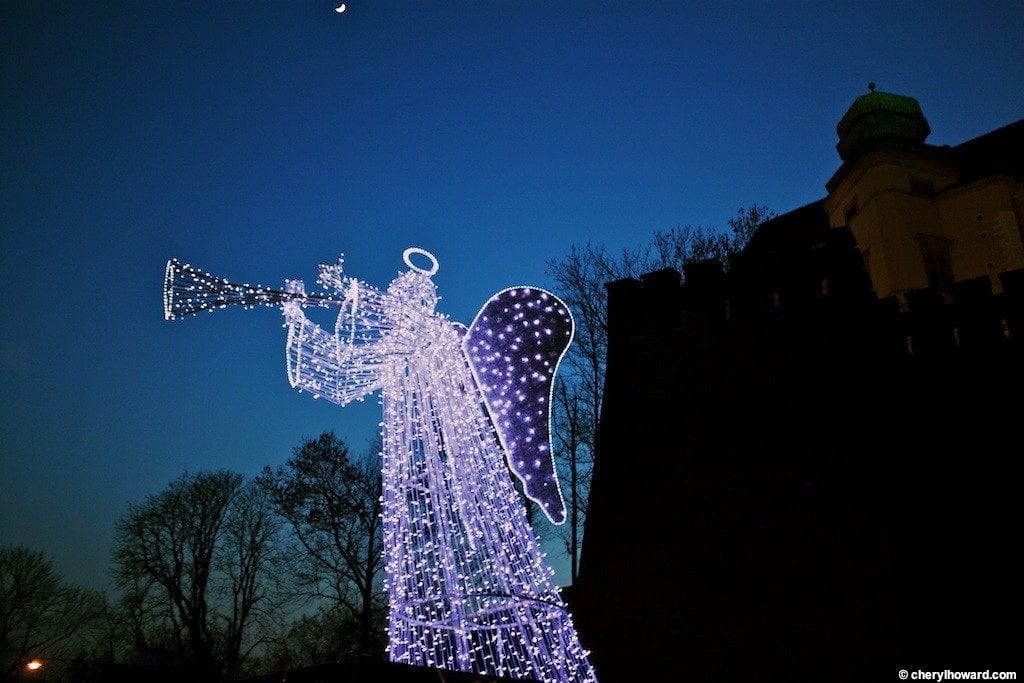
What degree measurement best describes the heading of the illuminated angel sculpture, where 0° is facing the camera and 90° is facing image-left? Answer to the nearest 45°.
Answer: approximately 90°

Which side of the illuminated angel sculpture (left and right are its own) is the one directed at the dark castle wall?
back
